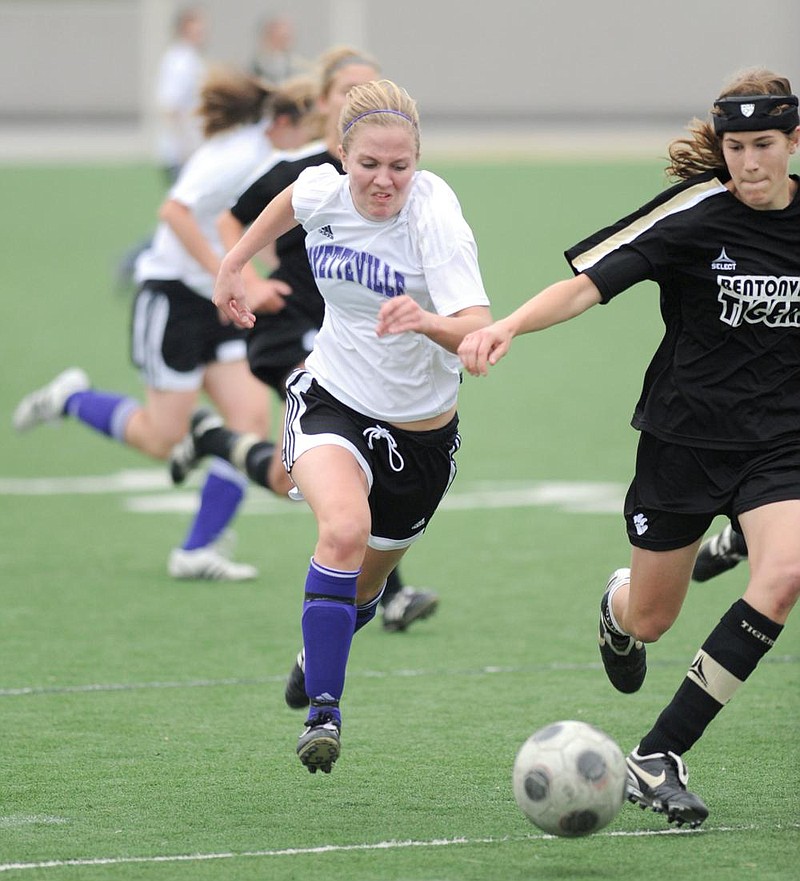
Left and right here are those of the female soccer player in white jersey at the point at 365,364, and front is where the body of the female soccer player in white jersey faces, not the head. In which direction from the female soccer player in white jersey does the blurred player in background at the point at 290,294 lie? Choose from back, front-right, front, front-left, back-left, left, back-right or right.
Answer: back

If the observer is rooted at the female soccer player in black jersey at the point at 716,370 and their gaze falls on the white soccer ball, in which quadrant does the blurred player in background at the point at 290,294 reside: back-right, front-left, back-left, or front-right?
back-right

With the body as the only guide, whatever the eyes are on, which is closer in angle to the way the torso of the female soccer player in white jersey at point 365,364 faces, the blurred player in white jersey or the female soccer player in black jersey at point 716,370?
the female soccer player in black jersey

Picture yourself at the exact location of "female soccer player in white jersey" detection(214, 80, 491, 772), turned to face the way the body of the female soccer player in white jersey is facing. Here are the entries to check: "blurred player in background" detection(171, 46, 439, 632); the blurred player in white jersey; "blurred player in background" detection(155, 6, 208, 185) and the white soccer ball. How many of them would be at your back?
3

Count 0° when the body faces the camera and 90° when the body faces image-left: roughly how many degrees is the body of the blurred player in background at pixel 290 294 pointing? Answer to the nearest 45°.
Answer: approximately 270°

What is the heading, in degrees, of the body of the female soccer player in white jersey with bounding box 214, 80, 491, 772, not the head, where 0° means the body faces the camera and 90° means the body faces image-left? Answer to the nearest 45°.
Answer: approximately 0°

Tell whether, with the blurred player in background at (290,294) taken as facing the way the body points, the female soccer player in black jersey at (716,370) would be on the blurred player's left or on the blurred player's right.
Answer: on the blurred player's right

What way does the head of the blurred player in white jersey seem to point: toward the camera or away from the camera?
away from the camera

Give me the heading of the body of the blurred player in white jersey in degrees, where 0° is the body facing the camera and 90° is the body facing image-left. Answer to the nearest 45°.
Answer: approximately 270°

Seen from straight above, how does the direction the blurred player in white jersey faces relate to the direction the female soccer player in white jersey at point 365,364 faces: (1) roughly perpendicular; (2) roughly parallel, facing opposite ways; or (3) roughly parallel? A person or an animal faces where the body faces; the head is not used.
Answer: roughly perpendicular

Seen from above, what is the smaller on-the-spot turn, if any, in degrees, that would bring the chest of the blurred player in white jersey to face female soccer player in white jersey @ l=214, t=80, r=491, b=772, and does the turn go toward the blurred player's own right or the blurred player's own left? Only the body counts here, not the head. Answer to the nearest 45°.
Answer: approximately 90° to the blurred player's own right
